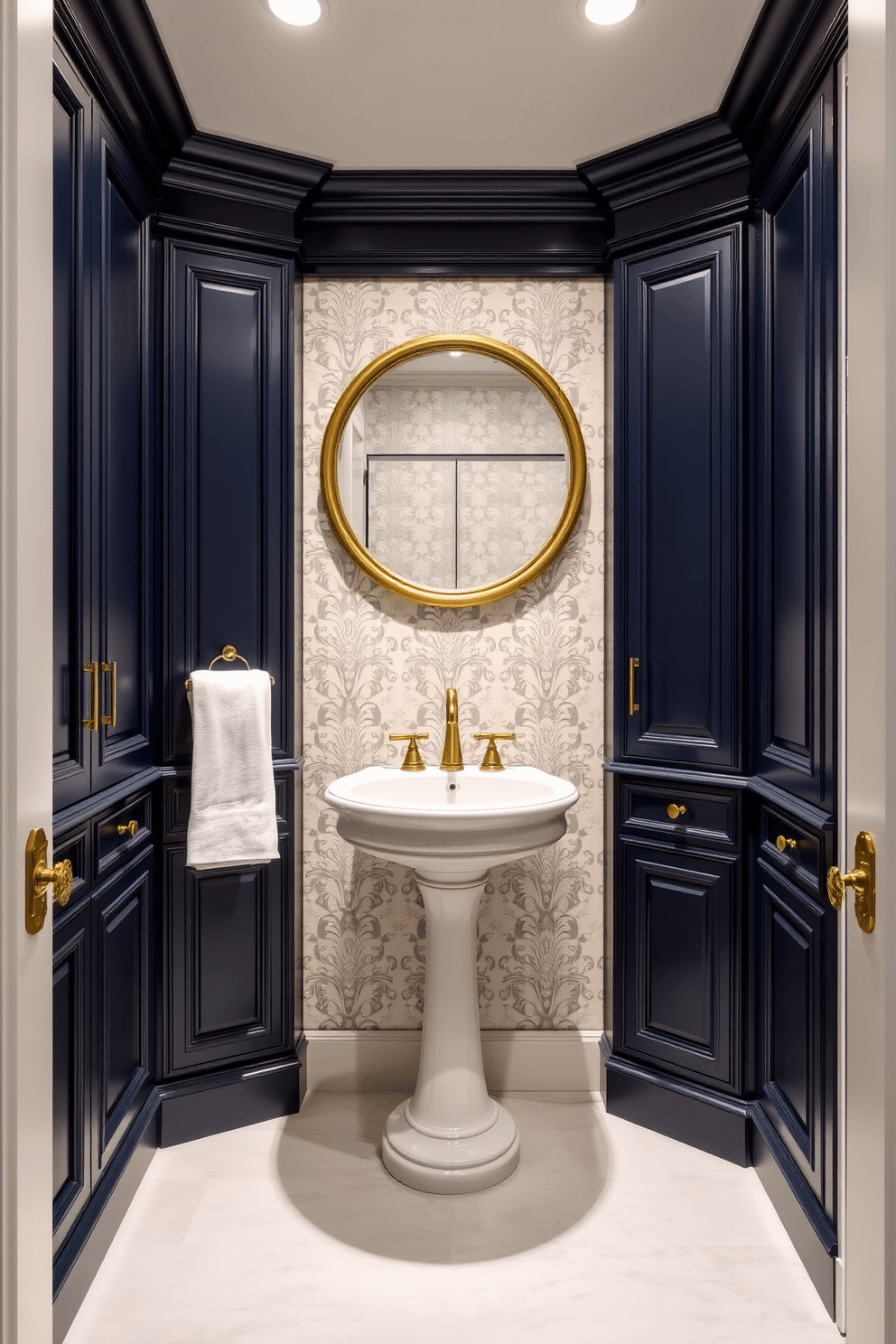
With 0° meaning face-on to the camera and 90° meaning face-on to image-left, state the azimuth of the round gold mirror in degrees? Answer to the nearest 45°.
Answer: approximately 0°

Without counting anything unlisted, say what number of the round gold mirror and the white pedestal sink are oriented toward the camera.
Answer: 2

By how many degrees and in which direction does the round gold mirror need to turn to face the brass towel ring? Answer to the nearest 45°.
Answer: approximately 90° to its right
